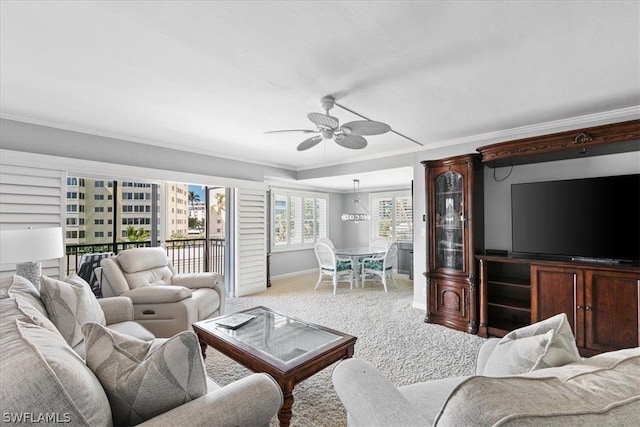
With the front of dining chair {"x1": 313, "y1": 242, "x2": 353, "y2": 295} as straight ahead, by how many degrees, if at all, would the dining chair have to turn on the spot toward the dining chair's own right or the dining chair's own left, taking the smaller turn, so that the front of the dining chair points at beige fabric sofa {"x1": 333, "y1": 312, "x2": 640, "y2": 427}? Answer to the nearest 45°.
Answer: approximately 135° to the dining chair's own right

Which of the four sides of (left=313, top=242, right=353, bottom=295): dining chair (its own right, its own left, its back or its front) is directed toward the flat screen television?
right

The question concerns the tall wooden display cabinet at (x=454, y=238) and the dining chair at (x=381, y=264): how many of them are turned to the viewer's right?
0

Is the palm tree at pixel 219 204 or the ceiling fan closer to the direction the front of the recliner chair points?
the ceiling fan

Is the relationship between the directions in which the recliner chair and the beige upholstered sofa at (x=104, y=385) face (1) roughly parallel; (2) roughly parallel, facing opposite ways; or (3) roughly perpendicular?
roughly perpendicular

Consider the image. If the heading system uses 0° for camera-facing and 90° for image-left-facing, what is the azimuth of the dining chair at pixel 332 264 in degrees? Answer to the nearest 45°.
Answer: approximately 225°

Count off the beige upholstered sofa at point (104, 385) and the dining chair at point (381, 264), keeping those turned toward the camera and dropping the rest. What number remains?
0

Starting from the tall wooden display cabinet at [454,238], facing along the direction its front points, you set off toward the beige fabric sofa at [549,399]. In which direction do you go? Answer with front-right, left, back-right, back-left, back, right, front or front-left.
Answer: front-left

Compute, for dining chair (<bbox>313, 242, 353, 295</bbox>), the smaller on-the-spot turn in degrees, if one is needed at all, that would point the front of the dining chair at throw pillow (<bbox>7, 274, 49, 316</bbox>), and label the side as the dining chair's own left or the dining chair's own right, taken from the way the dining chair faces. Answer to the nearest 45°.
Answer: approximately 180°
